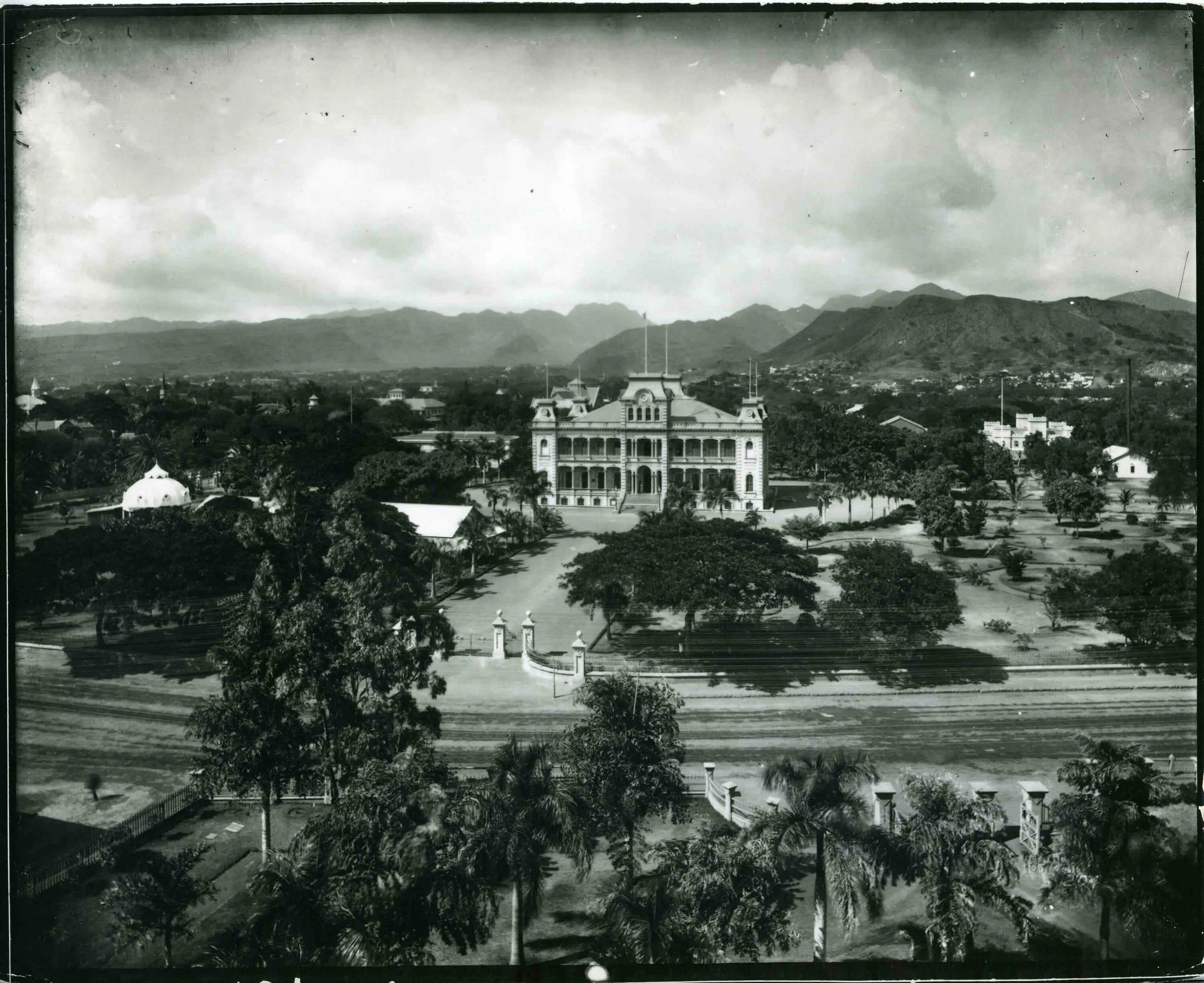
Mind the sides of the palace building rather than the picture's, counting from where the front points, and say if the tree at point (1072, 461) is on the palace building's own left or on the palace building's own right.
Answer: on the palace building's own left

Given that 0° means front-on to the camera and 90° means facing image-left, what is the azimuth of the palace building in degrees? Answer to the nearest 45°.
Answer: approximately 0°

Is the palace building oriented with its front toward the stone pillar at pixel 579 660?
yes

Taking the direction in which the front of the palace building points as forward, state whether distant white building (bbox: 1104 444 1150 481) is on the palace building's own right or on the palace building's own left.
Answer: on the palace building's own left

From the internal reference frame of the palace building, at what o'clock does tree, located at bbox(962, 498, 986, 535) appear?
The tree is roughly at 9 o'clock from the palace building.

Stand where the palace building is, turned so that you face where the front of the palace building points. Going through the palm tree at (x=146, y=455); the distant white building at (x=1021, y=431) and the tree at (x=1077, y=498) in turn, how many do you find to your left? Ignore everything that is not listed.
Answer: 2

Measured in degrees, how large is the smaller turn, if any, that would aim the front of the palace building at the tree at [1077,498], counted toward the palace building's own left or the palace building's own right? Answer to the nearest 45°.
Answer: approximately 90° to the palace building's own left

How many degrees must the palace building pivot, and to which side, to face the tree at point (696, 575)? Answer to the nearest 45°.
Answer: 0° — it already faces it

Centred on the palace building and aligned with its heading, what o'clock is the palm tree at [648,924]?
The palm tree is roughly at 12 o'clock from the palace building.
